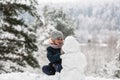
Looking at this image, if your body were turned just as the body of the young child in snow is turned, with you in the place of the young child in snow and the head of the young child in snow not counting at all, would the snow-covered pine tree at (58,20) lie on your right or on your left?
on your left

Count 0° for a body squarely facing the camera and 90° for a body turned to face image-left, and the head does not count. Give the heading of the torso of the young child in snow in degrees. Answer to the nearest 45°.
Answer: approximately 270°
